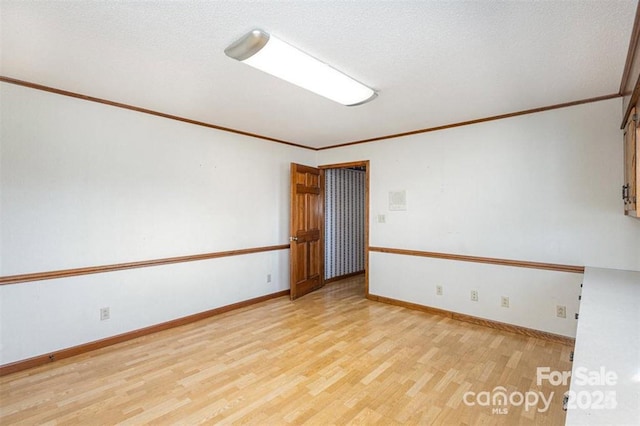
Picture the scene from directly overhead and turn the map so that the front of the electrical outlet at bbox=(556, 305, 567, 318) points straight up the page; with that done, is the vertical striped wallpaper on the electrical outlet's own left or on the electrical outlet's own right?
on the electrical outlet's own right

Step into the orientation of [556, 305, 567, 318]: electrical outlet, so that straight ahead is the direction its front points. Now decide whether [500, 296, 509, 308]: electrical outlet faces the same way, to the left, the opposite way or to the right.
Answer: the same way

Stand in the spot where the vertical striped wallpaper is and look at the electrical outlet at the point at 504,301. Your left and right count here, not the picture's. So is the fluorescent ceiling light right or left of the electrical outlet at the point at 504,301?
right

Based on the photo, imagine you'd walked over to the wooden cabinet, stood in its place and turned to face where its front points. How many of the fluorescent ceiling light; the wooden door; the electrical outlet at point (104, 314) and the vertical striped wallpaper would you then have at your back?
0

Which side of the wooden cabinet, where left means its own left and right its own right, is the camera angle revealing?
left

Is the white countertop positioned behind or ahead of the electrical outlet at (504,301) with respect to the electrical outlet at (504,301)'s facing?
ahead

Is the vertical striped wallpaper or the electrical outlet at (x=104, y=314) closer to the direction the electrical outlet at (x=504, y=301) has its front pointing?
the electrical outlet

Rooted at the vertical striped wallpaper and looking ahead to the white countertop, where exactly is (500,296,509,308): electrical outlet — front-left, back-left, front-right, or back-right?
front-left

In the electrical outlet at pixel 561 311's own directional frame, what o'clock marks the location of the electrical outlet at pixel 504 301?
the electrical outlet at pixel 504 301 is roughly at 3 o'clock from the electrical outlet at pixel 561 311.
